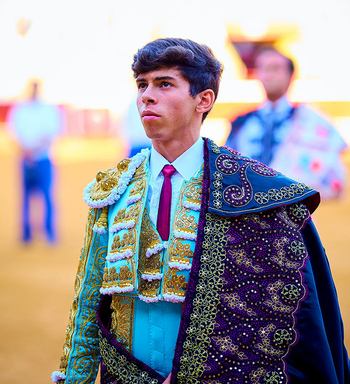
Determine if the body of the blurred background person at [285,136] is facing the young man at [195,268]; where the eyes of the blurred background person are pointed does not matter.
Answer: yes

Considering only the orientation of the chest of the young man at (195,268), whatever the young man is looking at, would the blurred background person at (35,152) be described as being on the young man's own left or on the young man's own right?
on the young man's own right

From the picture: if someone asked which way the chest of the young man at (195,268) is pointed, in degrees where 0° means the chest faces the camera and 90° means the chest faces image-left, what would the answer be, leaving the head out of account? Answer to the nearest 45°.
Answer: approximately 45°

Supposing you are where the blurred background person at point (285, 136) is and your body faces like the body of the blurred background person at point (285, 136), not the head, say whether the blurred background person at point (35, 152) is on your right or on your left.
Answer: on your right

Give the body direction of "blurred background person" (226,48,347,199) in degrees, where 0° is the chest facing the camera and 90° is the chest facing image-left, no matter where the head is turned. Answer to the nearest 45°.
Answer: approximately 0°

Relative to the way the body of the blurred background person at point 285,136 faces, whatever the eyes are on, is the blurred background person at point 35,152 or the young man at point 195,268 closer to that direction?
the young man

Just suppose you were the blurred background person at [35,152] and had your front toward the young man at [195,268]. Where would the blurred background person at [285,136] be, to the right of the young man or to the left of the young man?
left

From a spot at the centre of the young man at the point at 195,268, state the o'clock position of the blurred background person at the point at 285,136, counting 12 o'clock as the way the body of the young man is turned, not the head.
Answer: The blurred background person is roughly at 5 o'clock from the young man.
